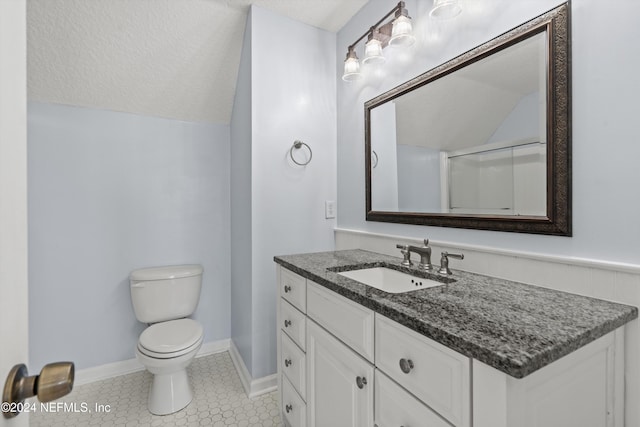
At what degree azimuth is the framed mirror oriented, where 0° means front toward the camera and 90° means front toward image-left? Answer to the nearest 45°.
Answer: approximately 45°

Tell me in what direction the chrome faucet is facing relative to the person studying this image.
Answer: facing the viewer and to the left of the viewer
